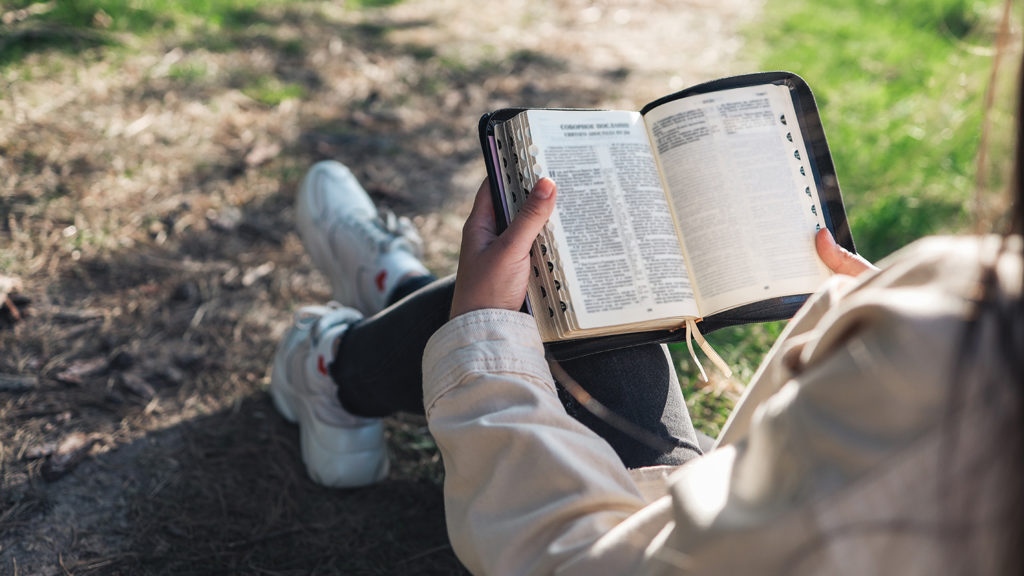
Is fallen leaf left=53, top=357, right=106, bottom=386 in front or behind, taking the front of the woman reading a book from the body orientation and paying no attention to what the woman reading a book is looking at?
in front

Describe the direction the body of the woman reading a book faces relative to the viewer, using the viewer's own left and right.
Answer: facing away from the viewer and to the left of the viewer
